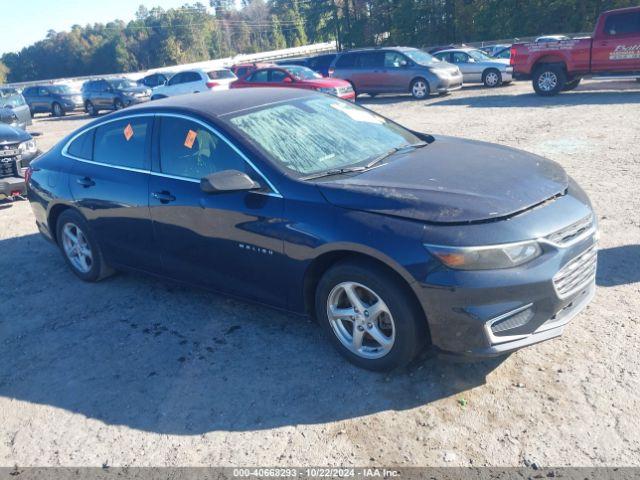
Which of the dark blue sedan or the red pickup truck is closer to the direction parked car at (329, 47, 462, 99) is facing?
the red pickup truck

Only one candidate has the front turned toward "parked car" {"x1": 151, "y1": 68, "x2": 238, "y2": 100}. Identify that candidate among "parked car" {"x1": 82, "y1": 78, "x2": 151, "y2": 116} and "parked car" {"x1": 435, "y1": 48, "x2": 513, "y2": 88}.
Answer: "parked car" {"x1": 82, "y1": 78, "x2": 151, "y2": 116}

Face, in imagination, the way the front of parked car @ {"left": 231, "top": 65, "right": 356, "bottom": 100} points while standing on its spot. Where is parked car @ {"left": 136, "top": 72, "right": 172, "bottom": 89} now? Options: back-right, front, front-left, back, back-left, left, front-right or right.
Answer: back

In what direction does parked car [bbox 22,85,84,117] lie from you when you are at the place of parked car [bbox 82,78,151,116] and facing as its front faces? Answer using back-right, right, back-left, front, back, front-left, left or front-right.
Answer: back

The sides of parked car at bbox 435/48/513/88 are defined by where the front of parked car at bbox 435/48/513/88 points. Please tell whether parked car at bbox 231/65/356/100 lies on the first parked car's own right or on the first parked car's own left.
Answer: on the first parked car's own right

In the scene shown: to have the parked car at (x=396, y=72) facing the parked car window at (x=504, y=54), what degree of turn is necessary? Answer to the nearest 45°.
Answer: approximately 90° to its left

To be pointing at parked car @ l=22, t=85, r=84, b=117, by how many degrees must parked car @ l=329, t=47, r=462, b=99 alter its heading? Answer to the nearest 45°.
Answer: approximately 135° to its right

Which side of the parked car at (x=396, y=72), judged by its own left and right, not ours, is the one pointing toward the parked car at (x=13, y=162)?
right

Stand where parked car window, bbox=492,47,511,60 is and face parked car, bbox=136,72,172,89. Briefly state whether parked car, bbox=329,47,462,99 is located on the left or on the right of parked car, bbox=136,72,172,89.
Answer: left

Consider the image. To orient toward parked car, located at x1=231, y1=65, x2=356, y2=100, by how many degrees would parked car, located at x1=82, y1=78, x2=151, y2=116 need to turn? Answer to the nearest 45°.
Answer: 0° — it already faces it

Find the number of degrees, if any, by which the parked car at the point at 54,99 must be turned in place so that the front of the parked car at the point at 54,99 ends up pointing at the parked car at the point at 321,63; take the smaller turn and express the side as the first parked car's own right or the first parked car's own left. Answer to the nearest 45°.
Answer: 0° — it already faces it
